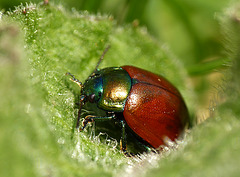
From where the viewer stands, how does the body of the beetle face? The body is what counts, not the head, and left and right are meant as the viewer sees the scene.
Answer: facing to the left of the viewer
